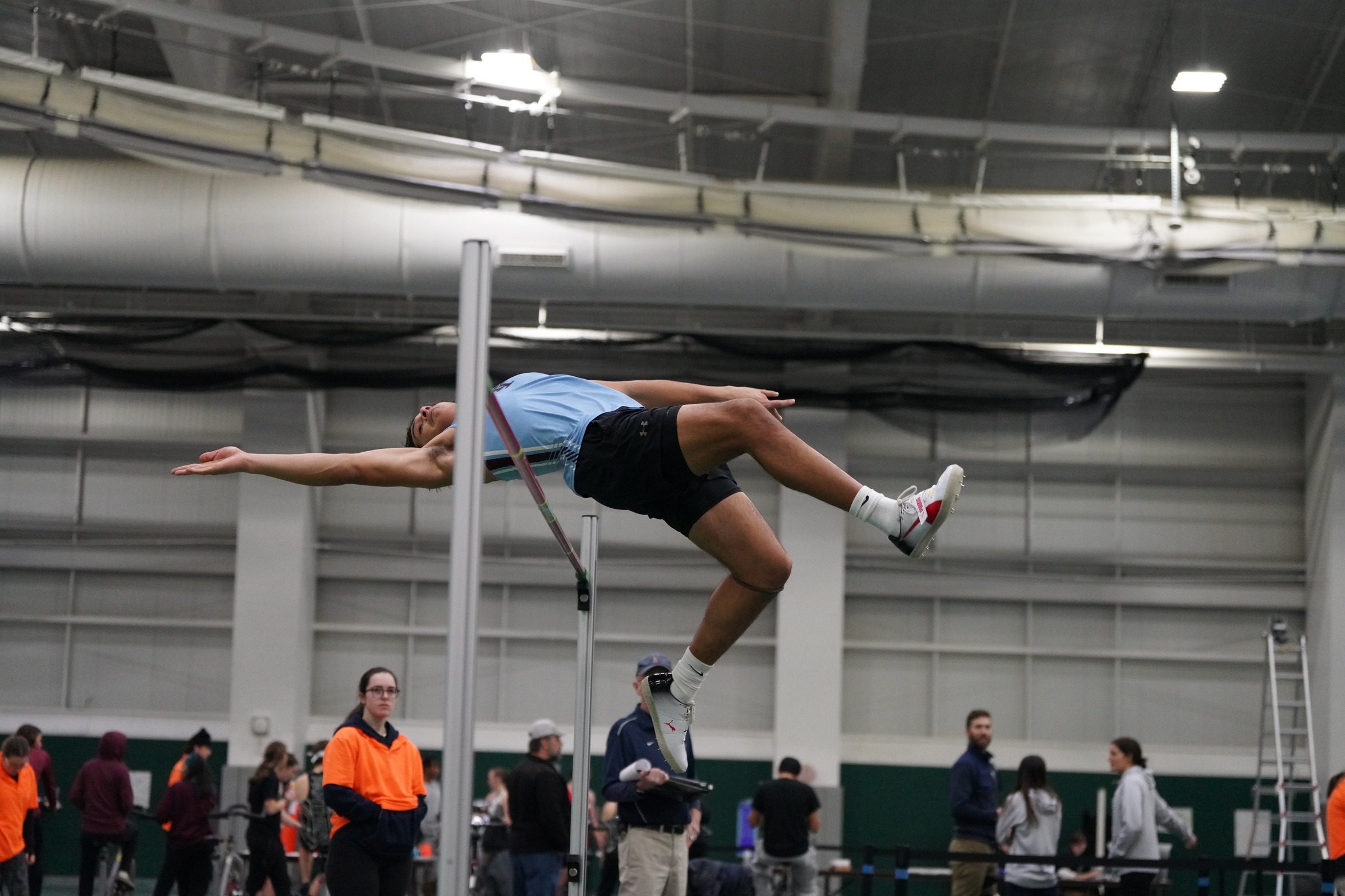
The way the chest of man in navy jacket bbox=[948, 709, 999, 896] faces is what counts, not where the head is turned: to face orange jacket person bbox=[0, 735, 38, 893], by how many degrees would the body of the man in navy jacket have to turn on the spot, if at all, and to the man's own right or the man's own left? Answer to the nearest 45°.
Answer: approximately 90° to the man's own right

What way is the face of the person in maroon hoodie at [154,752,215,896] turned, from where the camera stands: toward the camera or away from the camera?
away from the camera

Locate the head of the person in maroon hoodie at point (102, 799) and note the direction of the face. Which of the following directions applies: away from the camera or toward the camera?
away from the camera

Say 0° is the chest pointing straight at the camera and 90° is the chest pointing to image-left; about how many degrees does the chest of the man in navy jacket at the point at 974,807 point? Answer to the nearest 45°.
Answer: approximately 315°

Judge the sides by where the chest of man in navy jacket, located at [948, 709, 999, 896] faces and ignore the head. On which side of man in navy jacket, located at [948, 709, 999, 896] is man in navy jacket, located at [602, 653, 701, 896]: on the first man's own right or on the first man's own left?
on the first man's own right

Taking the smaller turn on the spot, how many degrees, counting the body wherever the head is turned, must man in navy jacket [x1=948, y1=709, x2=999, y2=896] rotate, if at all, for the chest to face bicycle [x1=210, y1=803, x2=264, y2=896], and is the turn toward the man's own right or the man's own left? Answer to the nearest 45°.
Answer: approximately 135° to the man's own right

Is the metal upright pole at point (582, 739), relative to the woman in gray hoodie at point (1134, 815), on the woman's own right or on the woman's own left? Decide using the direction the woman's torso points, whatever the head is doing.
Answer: on the woman's own left
